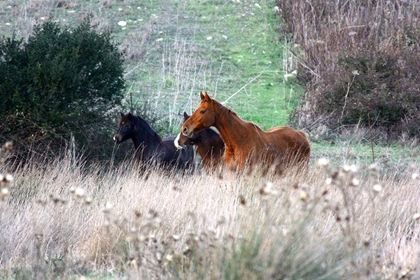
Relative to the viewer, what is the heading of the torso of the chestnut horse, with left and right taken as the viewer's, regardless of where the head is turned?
facing the viewer and to the left of the viewer

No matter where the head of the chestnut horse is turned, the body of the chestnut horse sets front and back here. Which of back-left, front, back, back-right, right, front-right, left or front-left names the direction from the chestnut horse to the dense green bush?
right

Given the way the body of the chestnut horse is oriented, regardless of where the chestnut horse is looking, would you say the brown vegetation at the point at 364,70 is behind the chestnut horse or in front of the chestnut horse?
behind
